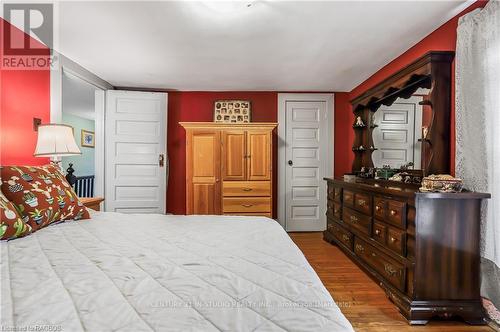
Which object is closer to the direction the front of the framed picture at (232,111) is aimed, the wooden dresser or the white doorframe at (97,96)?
the wooden dresser

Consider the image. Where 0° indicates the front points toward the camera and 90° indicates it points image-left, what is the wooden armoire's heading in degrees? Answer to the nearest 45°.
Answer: approximately 0°

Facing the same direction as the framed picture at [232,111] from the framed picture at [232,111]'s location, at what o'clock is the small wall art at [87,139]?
The small wall art is roughly at 4 o'clock from the framed picture.

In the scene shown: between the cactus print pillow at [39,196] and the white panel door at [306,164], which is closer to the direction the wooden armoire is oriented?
the cactus print pillow

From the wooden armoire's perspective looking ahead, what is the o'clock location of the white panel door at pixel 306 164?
The white panel door is roughly at 8 o'clock from the wooden armoire.

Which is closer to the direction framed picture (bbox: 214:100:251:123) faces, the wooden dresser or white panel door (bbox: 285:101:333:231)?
the wooden dresser

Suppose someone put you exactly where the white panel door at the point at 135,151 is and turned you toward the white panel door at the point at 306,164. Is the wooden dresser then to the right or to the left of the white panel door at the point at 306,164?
right

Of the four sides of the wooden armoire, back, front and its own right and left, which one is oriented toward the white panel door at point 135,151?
right

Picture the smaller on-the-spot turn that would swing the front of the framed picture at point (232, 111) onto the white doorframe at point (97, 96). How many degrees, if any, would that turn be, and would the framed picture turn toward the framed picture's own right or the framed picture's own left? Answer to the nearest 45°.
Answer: approximately 45° to the framed picture's own right

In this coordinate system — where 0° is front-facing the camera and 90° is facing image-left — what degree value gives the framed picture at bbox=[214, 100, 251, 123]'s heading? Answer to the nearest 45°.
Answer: approximately 0°
